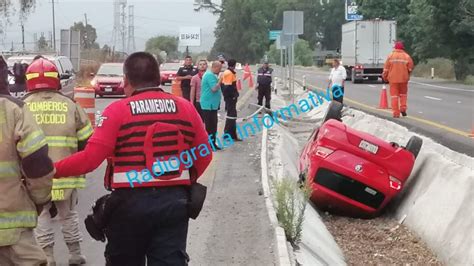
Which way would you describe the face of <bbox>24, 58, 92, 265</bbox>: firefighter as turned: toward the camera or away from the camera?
away from the camera

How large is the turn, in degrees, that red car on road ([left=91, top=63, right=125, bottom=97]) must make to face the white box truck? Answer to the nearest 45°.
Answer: approximately 135° to its left

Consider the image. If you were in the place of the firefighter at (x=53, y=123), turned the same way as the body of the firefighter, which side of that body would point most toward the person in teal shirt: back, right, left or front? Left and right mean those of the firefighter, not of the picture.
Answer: front

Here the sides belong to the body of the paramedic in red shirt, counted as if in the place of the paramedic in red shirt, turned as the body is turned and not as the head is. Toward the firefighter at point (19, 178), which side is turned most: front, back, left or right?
left

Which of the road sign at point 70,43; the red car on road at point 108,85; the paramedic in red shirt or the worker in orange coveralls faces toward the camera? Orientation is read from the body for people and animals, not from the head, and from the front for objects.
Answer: the red car on road

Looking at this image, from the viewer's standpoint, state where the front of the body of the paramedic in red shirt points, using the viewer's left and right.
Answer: facing away from the viewer

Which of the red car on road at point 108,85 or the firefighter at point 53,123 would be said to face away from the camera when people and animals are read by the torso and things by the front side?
the firefighter

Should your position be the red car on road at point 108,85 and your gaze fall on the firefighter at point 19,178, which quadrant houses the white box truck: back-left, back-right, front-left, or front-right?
back-left
